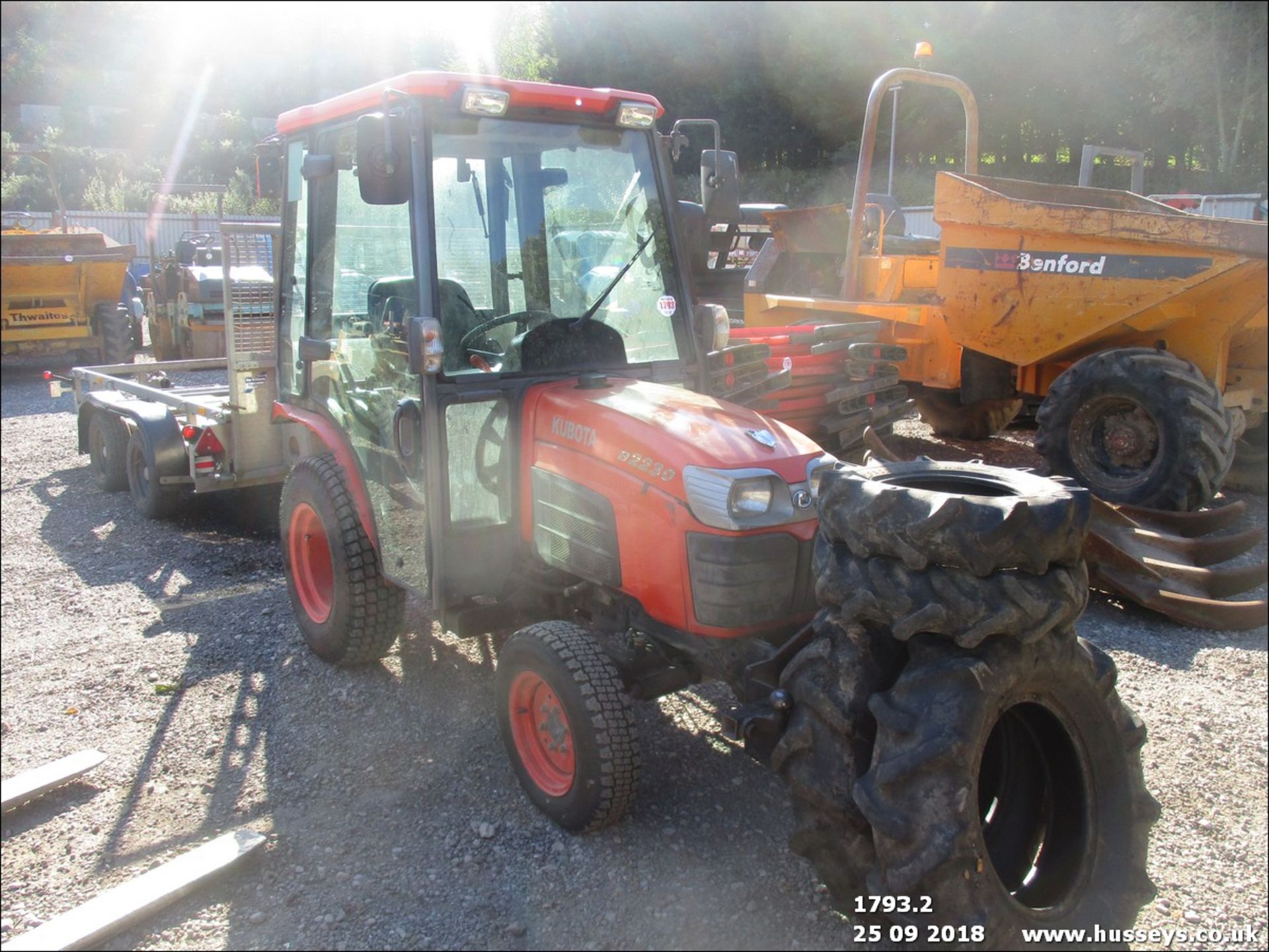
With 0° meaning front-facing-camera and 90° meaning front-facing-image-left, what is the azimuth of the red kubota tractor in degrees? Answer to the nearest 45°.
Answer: approximately 315°

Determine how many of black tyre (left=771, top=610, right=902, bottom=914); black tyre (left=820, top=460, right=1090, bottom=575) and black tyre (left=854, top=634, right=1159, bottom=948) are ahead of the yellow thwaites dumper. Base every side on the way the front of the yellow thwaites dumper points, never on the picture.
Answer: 3

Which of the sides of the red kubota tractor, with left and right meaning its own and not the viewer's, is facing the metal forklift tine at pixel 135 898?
right

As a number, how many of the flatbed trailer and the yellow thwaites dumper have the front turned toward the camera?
1

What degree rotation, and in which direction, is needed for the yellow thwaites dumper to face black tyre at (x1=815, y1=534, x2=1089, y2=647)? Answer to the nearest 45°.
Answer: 0° — it already faces it

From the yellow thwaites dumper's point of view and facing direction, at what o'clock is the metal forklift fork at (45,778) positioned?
The metal forklift fork is roughly at 12 o'clock from the yellow thwaites dumper.

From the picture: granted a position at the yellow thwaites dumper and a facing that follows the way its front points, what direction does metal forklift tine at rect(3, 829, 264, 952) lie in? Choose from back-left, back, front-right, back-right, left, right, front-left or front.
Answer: front

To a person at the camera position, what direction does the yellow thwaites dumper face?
facing the viewer

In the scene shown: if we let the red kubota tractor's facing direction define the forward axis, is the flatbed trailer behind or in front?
behind

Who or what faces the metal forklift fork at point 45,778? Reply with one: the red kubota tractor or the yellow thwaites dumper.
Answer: the yellow thwaites dumper

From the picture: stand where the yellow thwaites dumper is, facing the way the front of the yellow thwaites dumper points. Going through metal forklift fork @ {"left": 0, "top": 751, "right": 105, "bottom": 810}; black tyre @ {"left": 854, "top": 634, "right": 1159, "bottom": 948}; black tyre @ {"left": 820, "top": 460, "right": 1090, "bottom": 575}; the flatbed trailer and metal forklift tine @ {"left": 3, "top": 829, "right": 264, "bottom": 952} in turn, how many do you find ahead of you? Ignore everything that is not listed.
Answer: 5

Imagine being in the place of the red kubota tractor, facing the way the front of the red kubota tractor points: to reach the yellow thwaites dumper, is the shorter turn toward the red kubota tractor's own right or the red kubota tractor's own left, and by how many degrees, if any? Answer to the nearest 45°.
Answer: approximately 180°
